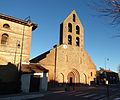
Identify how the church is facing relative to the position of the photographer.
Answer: facing the viewer and to the right of the viewer
